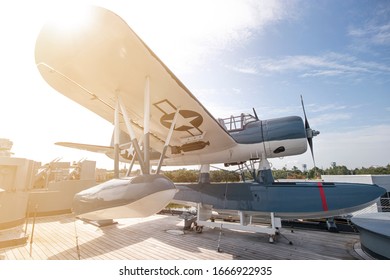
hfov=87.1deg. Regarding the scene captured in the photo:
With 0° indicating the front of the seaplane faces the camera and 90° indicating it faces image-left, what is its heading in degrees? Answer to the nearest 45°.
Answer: approximately 270°
